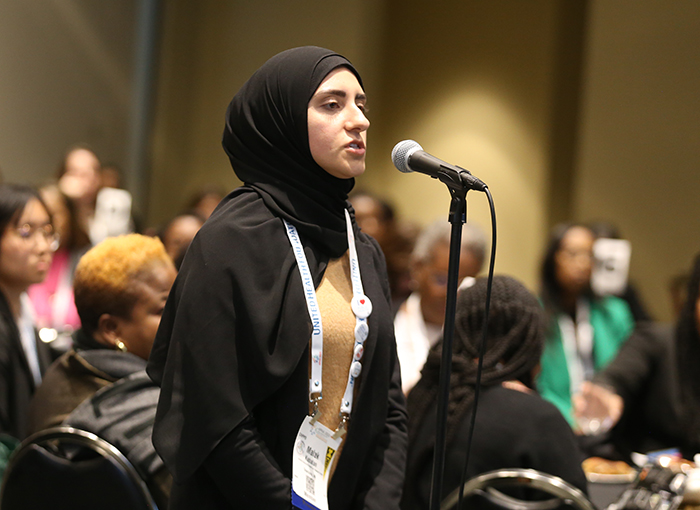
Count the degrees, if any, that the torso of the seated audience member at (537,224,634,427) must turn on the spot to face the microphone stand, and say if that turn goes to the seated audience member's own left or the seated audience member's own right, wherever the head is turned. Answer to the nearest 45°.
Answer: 0° — they already face it

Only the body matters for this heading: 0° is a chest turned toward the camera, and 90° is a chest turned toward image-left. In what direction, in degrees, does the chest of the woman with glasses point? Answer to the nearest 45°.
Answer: approximately 315°

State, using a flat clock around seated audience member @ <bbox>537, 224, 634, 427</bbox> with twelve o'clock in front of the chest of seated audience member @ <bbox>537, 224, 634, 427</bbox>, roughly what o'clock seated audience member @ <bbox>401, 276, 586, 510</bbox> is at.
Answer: seated audience member @ <bbox>401, 276, 586, 510</bbox> is roughly at 12 o'clock from seated audience member @ <bbox>537, 224, 634, 427</bbox>.

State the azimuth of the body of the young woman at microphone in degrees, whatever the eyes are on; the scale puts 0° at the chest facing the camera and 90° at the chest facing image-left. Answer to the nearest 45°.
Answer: approximately 315°

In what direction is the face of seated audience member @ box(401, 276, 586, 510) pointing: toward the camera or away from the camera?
away from the camera

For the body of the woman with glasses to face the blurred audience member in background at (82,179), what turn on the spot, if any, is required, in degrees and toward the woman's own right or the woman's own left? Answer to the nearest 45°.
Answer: approximately 135° to the woman's own left

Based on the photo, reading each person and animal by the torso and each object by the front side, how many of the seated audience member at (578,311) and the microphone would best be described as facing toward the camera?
1

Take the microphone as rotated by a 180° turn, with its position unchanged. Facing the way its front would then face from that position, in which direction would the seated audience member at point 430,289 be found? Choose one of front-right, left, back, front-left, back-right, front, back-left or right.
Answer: left

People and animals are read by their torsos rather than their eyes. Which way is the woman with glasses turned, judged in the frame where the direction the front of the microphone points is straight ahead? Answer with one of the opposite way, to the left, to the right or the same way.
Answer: the opposite way
